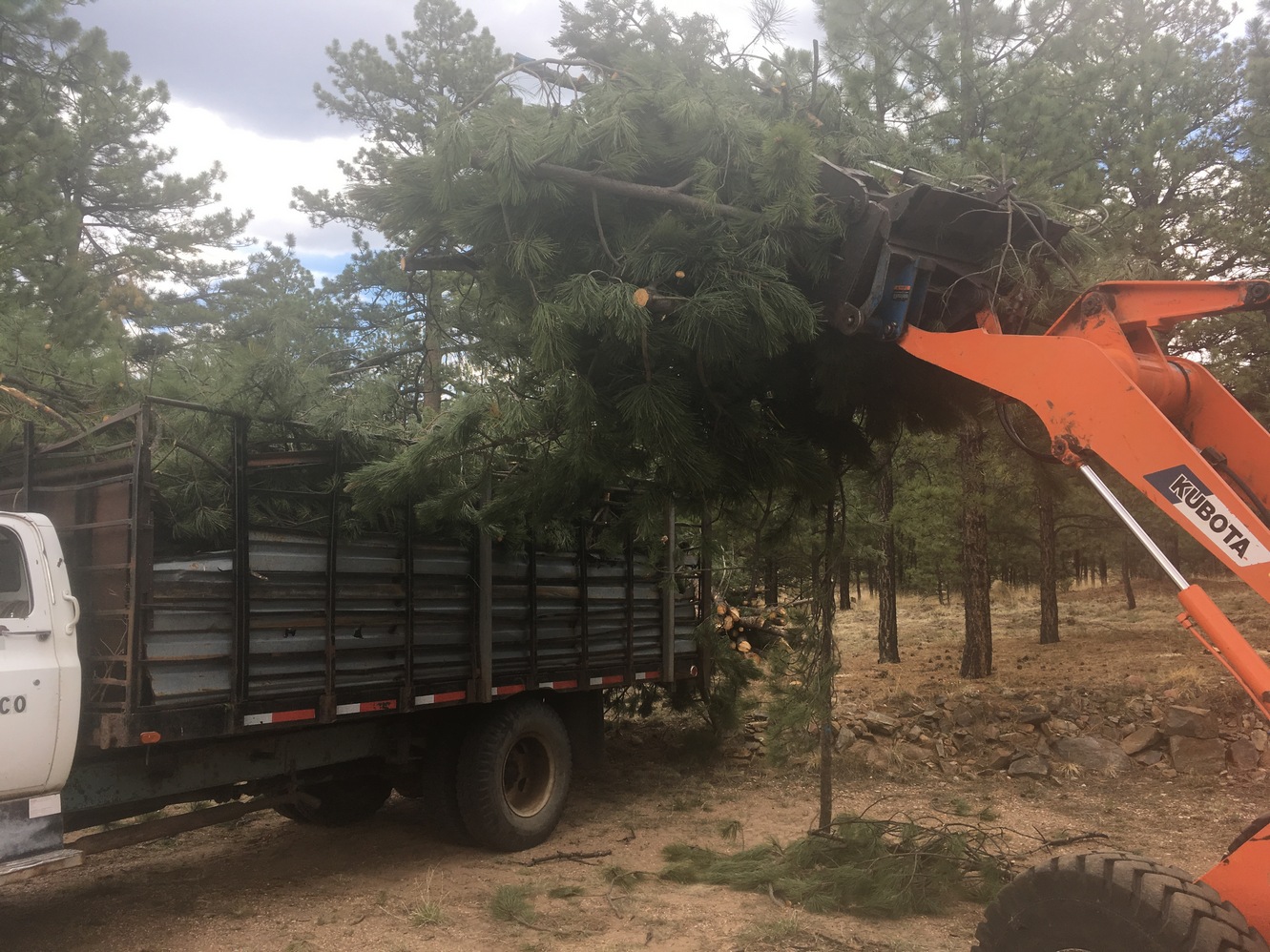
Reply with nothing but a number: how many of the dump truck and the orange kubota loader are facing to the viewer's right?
0

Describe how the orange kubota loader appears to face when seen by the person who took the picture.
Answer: facing away from the viewer and to the left of the viewer

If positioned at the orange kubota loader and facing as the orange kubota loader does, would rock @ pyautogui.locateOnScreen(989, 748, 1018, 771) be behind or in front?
in front

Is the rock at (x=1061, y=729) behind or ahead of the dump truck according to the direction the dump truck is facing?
behind

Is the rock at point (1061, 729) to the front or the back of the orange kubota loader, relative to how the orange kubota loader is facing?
to the front

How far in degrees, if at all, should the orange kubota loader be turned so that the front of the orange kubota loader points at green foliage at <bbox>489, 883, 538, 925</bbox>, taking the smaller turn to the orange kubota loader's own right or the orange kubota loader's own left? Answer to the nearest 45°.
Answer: approximately 45° to the orange kubota loader's own left

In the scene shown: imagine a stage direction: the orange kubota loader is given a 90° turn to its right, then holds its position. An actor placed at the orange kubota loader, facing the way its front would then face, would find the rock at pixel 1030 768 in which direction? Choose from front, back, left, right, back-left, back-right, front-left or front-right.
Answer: front-left

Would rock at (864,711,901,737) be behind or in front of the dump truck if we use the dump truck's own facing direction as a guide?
behind

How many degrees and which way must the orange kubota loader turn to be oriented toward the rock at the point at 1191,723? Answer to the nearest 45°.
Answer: approximately 45° to its right

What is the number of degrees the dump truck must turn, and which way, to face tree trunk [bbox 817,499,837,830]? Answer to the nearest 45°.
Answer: approximately 135° to its left

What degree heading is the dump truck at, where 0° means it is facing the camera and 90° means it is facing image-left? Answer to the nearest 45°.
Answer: approximately 45°

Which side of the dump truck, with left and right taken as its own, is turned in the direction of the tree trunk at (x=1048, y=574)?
back

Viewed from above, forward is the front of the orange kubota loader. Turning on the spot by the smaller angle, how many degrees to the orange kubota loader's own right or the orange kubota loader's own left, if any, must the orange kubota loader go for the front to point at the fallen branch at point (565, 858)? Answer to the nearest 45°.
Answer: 0° — it already faces it
